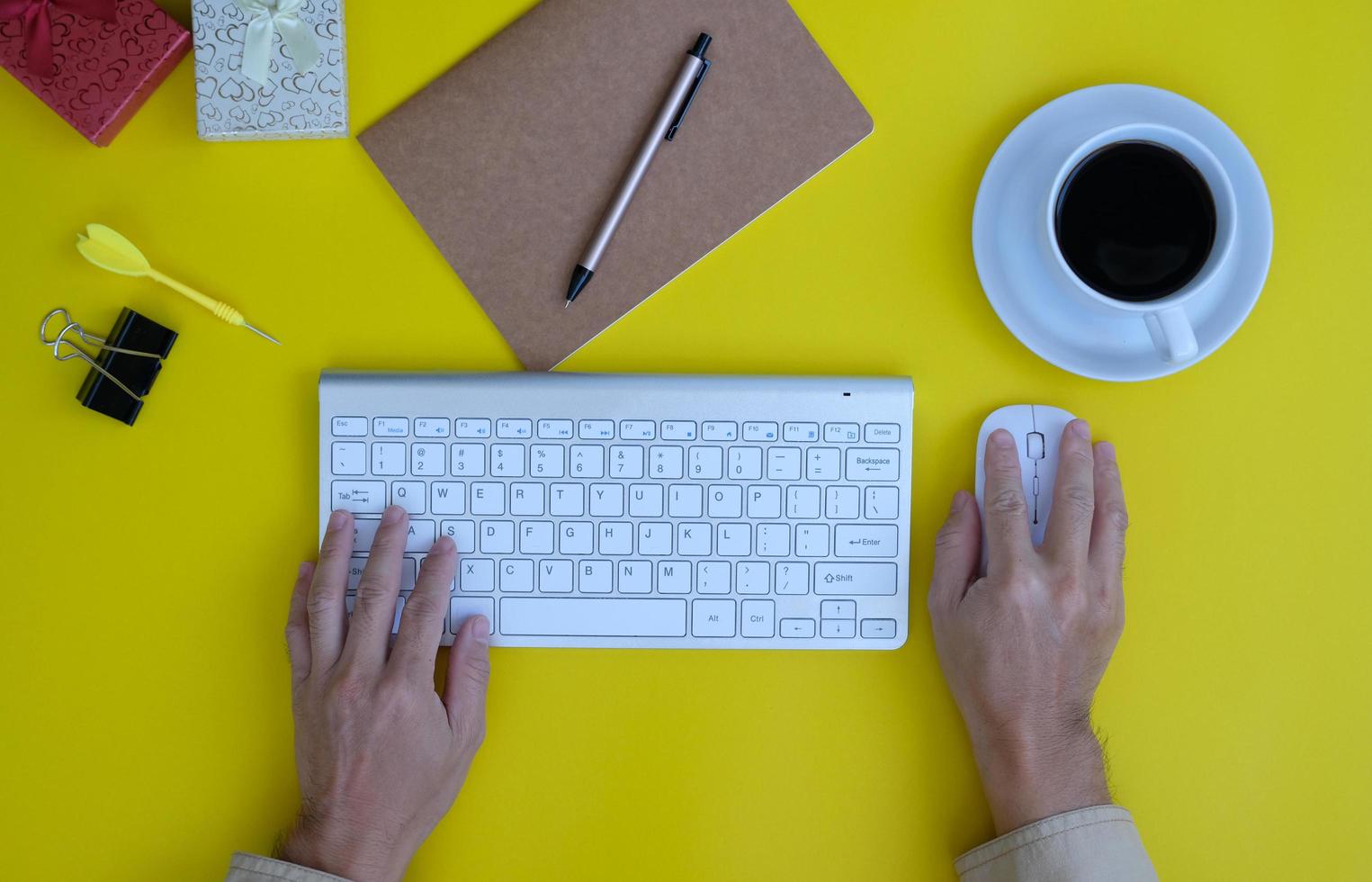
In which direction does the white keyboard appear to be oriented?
toward the camera

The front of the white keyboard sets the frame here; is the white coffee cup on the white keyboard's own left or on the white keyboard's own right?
on the white keyboard's own left

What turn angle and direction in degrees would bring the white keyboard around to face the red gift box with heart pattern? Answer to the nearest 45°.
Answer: approximately 90° to its right

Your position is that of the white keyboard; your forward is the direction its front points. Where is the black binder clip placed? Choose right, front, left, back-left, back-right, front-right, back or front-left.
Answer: right

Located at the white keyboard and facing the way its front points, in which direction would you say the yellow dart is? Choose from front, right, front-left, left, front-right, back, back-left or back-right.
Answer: right
